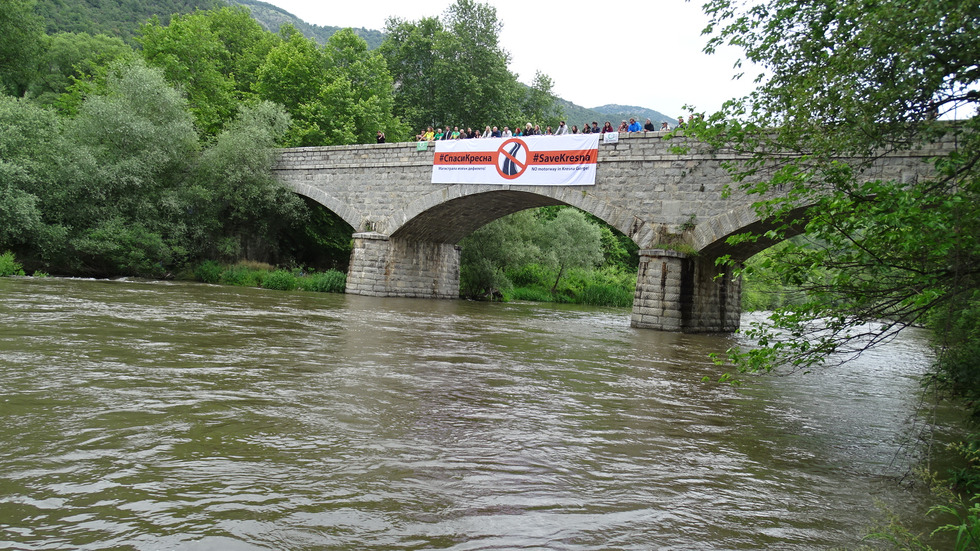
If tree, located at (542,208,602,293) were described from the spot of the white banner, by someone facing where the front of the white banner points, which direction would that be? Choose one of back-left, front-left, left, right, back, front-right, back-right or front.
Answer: back-right

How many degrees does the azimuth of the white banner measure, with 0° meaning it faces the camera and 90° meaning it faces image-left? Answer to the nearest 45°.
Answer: approximately 45°

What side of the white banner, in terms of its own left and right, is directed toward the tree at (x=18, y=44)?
right

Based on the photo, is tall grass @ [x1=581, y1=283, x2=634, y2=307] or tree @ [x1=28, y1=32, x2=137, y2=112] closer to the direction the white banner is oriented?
the tree

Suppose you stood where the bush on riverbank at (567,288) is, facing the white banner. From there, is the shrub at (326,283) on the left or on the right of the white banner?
right

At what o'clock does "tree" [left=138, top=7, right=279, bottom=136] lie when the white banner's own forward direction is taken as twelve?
The tree is roughly at 3 o'clock from the white banner.

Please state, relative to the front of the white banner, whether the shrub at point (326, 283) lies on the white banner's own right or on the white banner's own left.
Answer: on the white banner's own right

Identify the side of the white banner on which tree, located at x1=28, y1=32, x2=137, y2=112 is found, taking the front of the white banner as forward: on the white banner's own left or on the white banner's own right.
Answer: on the white banner's own right

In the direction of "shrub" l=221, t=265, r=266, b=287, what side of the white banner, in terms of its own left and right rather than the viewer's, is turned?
right

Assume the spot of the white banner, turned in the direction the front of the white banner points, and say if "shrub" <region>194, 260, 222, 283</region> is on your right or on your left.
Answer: on your right

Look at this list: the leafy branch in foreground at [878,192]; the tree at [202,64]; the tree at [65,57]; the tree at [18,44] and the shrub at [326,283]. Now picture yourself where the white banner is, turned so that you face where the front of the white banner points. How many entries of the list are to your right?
4
